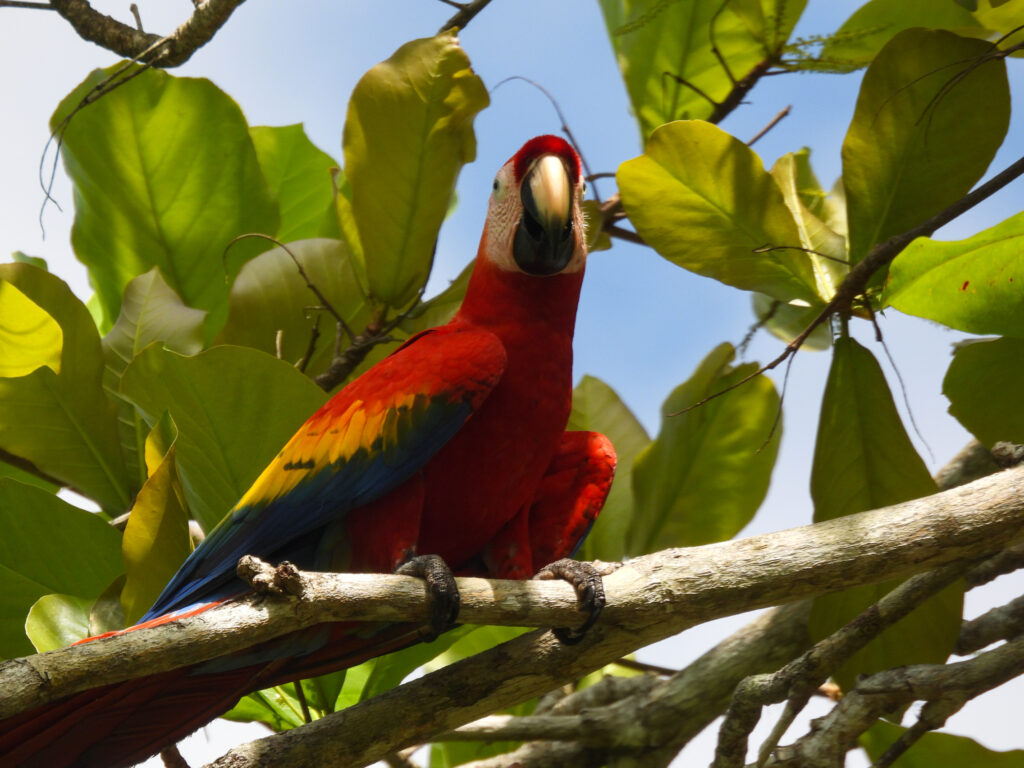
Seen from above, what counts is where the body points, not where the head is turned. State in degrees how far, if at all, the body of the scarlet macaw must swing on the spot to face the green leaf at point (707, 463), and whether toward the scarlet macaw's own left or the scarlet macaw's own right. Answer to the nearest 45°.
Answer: approximately 90° to the scarlet macaw's own left

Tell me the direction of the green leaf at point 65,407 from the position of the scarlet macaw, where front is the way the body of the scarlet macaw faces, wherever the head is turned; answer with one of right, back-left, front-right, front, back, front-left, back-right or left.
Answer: back

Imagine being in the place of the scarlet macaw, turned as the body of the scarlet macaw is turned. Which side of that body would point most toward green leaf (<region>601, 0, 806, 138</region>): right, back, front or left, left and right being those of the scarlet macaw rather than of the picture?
left

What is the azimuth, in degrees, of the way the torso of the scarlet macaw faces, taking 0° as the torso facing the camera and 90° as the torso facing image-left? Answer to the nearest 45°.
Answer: approximately 315°

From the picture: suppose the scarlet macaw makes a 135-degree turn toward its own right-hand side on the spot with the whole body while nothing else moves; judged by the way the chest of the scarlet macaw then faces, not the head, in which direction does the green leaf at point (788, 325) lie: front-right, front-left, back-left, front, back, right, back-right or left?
back-right
